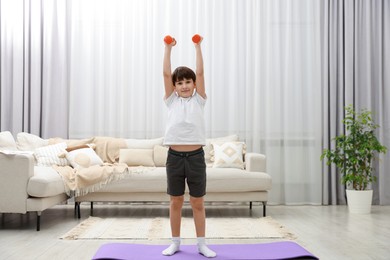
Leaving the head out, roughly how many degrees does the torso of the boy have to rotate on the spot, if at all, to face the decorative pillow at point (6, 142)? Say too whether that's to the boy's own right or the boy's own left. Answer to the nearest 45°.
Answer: approximately 135° to the boy's own right

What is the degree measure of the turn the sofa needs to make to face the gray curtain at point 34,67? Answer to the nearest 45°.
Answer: approximately 135° to its right

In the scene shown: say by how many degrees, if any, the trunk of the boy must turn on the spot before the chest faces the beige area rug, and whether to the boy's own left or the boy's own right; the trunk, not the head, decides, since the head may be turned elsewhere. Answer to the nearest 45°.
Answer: approximately 180°

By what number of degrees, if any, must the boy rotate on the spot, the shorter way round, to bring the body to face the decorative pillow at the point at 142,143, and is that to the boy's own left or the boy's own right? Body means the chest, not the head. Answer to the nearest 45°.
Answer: approximately 180°

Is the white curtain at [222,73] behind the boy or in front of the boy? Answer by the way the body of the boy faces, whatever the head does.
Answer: behind

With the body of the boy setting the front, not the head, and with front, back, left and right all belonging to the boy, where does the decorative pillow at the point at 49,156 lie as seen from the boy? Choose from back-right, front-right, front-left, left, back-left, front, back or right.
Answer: back-right

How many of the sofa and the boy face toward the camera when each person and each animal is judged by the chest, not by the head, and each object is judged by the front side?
2

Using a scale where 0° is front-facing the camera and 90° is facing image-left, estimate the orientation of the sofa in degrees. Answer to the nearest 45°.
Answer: approximately 0°

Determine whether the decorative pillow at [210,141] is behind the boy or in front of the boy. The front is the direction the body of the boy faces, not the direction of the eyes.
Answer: behind
